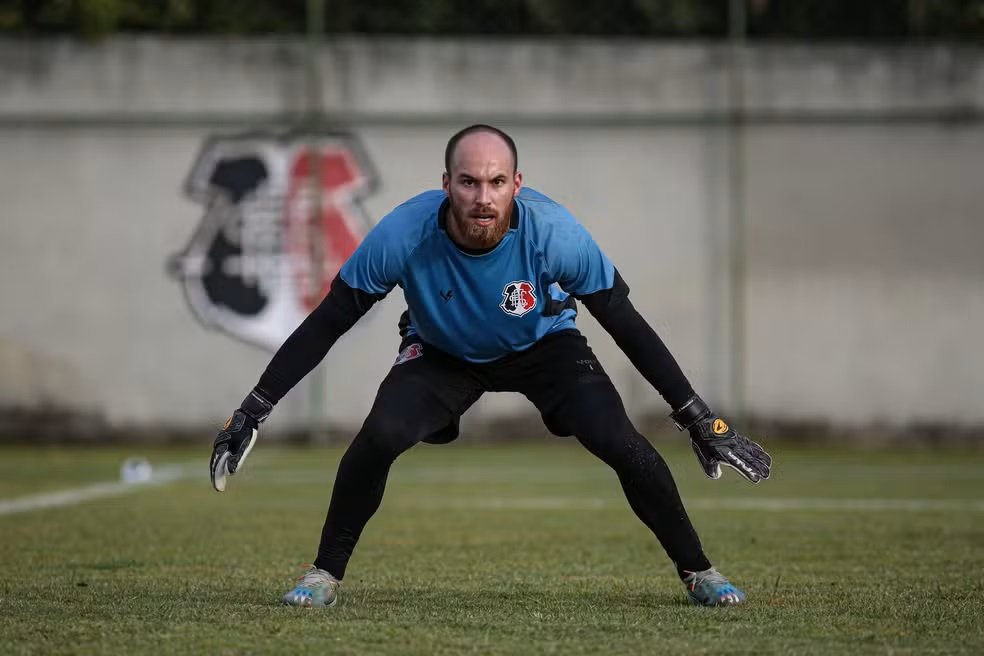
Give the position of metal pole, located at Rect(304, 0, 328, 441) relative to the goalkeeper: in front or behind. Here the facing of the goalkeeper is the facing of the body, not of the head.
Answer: behind

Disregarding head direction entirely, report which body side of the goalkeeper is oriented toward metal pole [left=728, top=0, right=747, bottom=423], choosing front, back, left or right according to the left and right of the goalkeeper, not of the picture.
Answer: back

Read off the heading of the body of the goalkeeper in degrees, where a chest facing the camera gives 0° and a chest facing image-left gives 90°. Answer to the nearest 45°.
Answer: approximately 0°

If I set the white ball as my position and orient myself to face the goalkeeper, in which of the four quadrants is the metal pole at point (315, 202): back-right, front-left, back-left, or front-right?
back-left

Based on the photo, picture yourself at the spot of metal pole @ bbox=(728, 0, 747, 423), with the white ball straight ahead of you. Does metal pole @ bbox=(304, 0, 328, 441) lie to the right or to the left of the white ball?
right

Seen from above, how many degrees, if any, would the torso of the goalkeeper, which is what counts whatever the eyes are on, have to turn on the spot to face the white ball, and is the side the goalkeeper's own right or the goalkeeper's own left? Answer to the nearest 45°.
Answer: approximately 135° to the goalkeeper's own right

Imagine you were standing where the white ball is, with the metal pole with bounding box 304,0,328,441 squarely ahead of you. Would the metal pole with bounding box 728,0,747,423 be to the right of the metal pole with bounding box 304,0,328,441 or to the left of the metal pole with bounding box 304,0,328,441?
right
